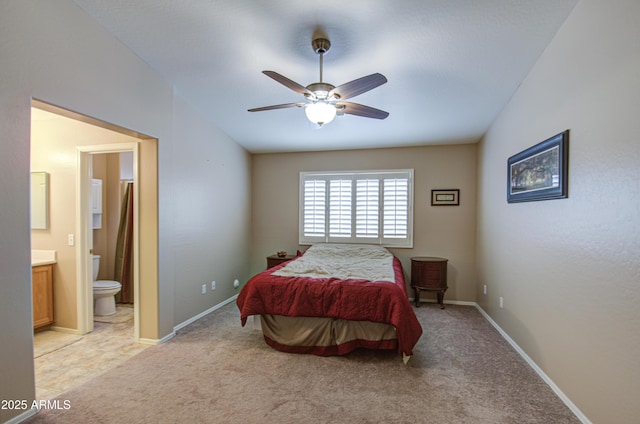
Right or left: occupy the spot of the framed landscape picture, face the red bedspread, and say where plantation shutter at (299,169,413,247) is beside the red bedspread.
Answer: right

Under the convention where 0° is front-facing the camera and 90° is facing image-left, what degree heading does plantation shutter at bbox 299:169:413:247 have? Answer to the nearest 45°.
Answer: approximately 0°

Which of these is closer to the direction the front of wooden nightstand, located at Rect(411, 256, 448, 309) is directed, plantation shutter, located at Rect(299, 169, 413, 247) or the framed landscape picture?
the framed landscape picture

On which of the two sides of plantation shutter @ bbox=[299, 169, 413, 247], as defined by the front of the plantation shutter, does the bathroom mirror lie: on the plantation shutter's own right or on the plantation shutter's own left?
on the plantation shutter's own right

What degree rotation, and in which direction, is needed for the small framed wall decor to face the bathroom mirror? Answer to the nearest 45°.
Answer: approximately 45° to its right
